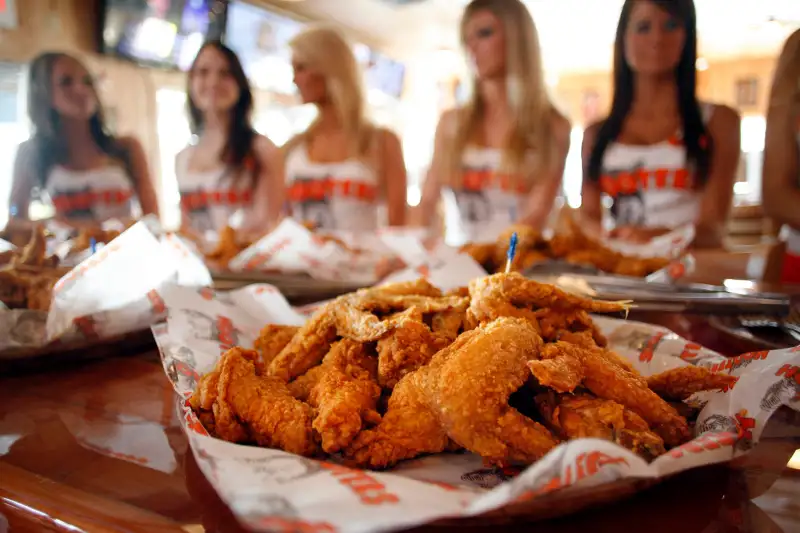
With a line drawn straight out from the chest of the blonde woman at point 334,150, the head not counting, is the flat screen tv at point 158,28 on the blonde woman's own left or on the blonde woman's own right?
on the blonde woman's own right

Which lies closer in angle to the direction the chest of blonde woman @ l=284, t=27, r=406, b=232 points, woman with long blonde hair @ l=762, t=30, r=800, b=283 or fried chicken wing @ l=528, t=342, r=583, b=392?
the fried chicken wing

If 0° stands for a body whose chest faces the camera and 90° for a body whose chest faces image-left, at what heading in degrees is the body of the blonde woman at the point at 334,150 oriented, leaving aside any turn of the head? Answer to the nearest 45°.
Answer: approximately 45°

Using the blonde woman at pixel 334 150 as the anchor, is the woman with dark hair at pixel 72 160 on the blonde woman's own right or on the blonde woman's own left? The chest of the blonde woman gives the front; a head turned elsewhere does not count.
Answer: on the blonde woman's own right

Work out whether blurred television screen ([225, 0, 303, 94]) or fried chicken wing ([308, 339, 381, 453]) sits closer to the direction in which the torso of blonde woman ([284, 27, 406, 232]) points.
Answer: the fried chicken wing

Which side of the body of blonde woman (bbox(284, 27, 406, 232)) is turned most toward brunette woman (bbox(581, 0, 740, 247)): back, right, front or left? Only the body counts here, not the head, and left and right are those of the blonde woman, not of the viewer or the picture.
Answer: left
